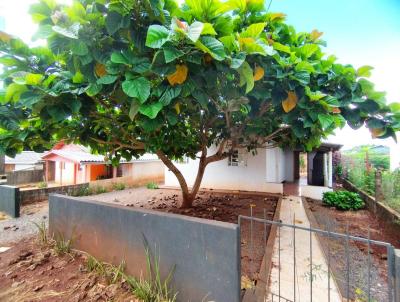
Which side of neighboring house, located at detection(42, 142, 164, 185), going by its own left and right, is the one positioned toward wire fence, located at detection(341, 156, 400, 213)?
left

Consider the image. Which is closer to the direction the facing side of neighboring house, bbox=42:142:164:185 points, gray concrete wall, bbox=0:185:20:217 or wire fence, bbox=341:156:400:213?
the gray concrete wall

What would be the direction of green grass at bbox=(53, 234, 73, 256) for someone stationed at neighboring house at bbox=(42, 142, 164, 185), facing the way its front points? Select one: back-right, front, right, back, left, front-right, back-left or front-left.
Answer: front-left

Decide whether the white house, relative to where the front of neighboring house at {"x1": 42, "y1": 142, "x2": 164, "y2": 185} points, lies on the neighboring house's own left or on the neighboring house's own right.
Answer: on the neighboring house's own left

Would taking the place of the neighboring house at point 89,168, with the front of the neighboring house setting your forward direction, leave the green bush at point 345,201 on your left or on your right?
on your left

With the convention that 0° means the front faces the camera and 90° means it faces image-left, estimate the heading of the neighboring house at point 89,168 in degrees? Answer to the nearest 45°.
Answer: approximately 45°

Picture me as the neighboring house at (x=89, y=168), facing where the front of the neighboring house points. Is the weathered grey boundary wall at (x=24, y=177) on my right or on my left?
on my right
